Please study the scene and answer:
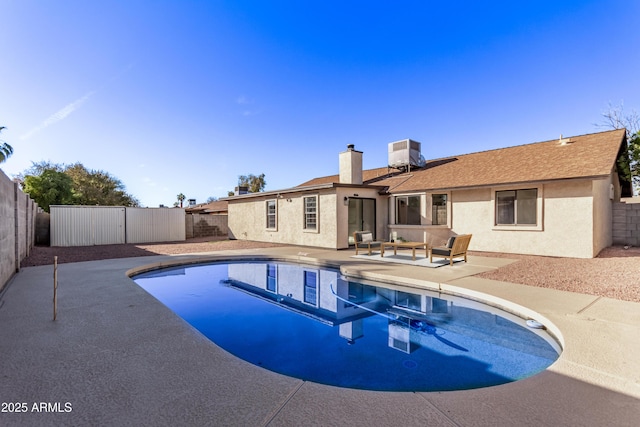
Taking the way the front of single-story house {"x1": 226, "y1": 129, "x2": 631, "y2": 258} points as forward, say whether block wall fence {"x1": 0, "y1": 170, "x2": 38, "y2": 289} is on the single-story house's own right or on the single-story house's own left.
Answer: on the single-story house's own left

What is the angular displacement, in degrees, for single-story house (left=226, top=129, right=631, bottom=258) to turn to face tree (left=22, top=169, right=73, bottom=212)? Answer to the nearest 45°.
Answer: approximately 90° to its left

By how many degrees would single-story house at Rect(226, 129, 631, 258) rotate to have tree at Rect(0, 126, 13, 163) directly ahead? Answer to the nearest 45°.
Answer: approximately 90° to its left

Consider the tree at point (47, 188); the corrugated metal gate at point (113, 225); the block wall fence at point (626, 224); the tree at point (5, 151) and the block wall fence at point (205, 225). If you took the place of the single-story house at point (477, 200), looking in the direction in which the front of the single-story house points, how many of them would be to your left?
4

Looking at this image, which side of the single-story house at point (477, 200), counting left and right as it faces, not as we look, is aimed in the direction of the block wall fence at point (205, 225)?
left

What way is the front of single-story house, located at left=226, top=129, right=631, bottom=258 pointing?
away from the camera

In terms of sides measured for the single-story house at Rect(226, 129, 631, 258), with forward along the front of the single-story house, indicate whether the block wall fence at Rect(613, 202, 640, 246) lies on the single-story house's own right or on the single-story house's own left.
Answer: on the single-story house's own right

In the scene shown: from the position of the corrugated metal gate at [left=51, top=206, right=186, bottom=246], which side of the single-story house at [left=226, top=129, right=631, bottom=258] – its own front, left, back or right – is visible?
left

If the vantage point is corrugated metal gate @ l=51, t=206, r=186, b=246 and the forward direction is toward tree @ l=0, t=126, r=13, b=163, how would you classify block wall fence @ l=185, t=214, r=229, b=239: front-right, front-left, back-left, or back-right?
back-right

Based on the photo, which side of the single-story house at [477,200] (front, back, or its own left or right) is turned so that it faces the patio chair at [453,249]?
back

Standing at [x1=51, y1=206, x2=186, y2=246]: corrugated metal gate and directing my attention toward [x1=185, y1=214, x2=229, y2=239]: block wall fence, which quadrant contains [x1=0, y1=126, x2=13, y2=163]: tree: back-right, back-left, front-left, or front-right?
back-left
